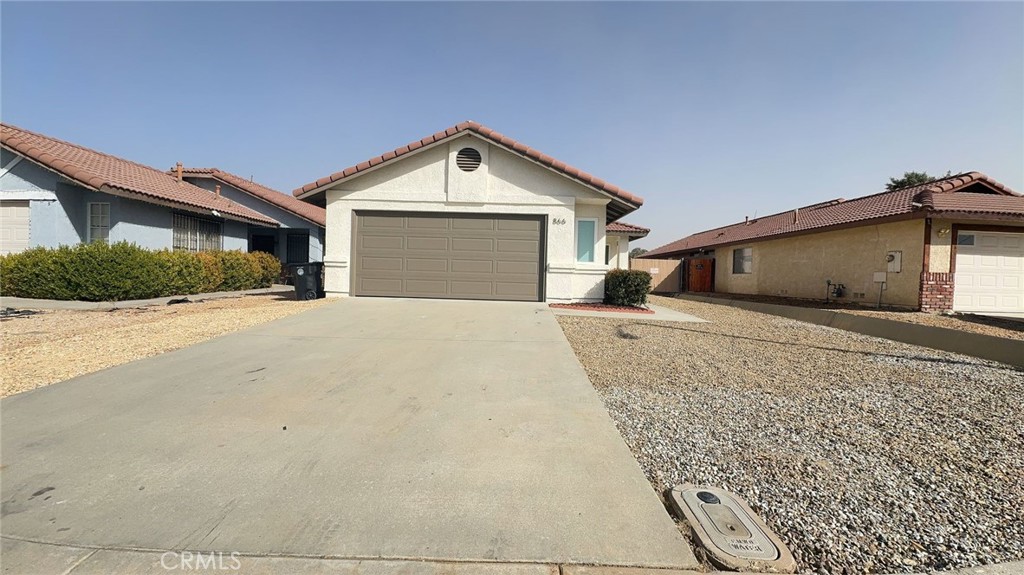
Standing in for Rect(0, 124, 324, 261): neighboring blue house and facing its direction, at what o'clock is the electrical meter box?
The electrical meter box is roughly at 9 o'clock from the neighboring blue house.

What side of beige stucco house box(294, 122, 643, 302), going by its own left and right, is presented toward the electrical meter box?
left

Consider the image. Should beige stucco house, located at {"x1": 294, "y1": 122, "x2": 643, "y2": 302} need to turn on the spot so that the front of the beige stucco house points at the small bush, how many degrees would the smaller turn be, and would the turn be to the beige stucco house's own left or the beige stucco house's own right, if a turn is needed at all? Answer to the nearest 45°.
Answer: approximately 90° to the beige stucco house's own left

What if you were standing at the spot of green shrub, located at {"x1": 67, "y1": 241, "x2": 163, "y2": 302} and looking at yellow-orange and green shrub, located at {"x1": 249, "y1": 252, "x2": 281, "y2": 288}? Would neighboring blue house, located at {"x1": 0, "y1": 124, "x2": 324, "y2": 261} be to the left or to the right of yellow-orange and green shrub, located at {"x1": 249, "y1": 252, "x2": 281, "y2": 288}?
left

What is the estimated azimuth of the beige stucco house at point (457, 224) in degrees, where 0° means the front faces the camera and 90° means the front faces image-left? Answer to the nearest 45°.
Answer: approximately 0°

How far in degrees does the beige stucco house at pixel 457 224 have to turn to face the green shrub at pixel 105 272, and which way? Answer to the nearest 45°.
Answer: approximately 90° to its right

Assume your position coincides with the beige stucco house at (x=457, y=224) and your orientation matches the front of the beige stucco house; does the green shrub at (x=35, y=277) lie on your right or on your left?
on your right

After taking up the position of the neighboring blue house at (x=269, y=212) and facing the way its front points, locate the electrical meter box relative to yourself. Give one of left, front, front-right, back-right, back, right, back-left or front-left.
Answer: left

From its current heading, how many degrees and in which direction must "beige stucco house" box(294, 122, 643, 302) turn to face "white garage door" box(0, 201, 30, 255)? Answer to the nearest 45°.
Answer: approximately 90° to its right

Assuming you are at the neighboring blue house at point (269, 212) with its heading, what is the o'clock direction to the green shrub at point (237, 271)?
The green shrub is roughly at 11 o'clock from the neighboring blue house.

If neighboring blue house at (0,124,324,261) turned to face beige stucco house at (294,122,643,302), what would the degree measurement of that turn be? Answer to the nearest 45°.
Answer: approximately 90° to its left

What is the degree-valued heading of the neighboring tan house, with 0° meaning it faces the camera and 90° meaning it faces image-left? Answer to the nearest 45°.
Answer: approximately 315°
